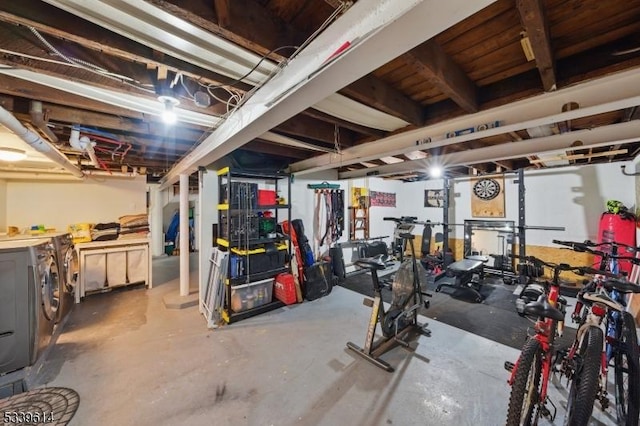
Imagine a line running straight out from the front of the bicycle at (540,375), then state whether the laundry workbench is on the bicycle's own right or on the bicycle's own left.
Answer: on the bicycle's own left

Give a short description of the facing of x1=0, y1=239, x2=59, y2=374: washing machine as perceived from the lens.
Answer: facing to the right of the viewer

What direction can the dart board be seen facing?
toward the camera

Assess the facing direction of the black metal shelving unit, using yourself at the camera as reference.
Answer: facing the viewer and to the right of the viewer

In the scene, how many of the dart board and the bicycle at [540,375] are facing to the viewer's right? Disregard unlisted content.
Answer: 0

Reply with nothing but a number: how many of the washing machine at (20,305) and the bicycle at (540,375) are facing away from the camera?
1

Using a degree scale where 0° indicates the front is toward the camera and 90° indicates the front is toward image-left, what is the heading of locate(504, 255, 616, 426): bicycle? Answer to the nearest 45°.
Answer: approximately 180°

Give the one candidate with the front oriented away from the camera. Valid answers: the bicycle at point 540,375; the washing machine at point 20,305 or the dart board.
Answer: the bicycle

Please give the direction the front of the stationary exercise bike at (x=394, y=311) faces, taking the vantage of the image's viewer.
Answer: facing away from the viewer and to the right of the viewer

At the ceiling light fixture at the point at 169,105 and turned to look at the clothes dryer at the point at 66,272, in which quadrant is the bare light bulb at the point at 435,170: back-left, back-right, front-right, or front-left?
back-right

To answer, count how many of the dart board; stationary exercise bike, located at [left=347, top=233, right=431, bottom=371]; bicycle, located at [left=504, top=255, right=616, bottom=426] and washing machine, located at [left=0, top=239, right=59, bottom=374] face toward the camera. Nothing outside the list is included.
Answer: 1

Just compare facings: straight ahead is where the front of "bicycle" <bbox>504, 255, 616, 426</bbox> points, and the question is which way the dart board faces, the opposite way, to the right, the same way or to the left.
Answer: the opposite way

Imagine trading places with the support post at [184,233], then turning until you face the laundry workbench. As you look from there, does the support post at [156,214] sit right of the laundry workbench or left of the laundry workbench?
right

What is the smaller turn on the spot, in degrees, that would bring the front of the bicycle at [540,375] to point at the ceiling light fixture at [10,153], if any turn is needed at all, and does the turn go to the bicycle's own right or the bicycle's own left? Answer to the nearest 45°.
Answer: approximately 135° to the bicycle's own left

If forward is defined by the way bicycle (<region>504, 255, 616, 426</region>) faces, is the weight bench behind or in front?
in front
